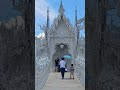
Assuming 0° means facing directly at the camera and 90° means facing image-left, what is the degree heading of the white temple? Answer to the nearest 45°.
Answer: approximately 0°

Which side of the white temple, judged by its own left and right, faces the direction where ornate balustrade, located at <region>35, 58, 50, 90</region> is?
front
